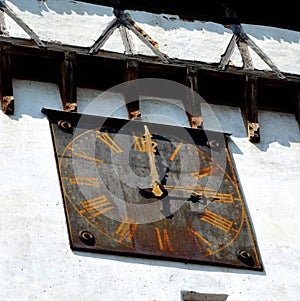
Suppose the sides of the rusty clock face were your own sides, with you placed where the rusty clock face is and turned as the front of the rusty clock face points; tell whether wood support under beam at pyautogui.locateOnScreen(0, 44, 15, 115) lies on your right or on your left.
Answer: on your right

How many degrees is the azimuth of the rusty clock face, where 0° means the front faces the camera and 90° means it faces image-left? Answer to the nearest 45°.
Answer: approximately 315°
